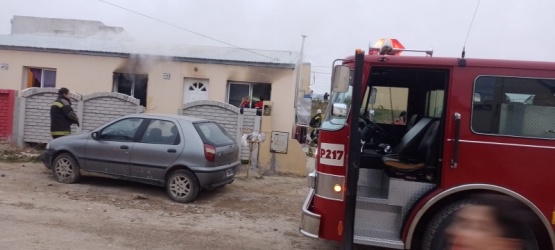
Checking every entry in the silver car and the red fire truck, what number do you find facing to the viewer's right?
0

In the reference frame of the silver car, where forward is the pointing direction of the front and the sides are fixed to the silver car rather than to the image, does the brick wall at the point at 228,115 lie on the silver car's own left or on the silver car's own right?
on the silver car's own right

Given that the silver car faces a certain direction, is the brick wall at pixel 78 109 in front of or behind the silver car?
in front

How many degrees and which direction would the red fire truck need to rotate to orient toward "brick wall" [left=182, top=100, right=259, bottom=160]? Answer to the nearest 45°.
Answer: approximately 45° to its right

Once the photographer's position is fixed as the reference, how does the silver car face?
facing away from the viewer and to the left of the viewer

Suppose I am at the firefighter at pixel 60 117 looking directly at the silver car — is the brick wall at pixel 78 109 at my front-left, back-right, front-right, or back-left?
back-left

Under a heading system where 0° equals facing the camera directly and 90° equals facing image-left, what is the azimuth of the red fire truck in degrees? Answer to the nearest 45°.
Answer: approximately 90°

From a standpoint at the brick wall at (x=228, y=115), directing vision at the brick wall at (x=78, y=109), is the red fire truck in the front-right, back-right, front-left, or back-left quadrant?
back-left
